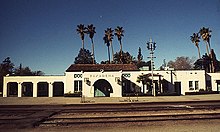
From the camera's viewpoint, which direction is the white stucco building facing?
toward the camera
